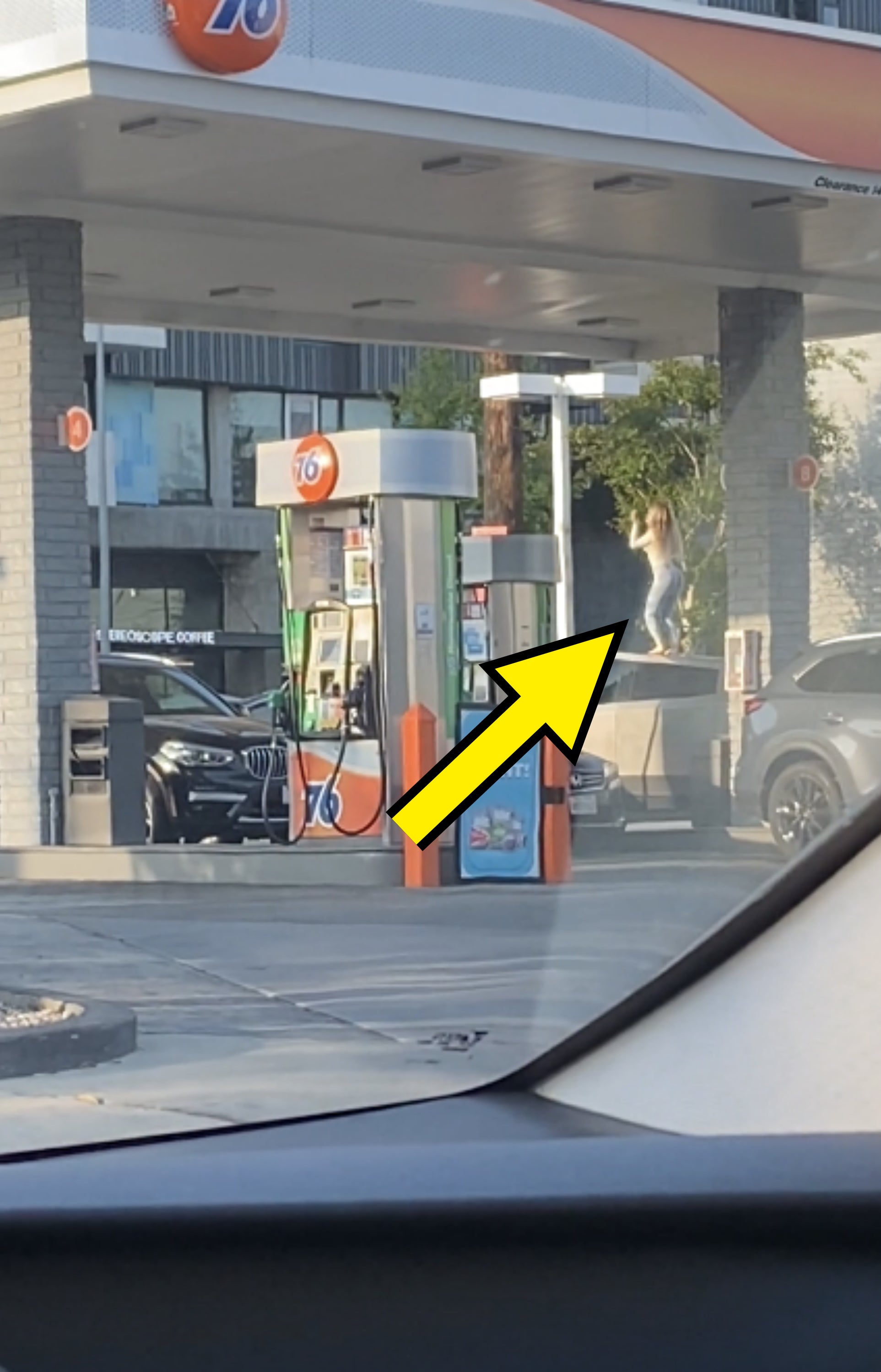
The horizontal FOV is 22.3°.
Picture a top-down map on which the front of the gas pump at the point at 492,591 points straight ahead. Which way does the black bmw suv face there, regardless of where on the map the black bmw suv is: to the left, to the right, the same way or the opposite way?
to the left

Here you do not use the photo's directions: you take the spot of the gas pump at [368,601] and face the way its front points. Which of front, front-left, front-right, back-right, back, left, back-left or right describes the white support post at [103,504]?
back-right

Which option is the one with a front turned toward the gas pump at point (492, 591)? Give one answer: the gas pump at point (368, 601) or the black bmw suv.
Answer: the black bmw suv

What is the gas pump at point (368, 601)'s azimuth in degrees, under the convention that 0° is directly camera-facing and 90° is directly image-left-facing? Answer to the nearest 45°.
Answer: approximately 45°

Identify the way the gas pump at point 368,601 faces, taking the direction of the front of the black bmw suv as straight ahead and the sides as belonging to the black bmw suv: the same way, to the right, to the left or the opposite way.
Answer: to the right

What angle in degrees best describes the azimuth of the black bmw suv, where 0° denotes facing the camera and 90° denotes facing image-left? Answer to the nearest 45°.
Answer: approximately 315°

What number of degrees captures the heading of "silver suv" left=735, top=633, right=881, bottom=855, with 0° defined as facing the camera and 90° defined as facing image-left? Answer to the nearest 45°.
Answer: approximately 225°

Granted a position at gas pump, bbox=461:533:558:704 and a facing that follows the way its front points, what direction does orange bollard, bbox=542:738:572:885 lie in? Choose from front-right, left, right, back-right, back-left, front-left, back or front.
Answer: front-left

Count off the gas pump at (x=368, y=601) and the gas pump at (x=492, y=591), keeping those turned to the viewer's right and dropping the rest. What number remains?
0

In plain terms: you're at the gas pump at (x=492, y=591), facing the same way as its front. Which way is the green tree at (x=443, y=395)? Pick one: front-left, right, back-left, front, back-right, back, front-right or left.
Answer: back-right

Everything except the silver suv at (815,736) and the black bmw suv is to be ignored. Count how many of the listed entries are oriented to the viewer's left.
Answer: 0

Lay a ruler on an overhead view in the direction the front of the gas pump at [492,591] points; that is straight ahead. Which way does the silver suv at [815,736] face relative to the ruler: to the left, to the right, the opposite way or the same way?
the opposite way

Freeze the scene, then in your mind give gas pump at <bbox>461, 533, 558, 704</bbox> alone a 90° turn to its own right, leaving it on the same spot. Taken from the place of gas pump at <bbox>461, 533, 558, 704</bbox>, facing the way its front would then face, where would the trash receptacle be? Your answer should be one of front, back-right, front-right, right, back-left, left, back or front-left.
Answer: front-left
